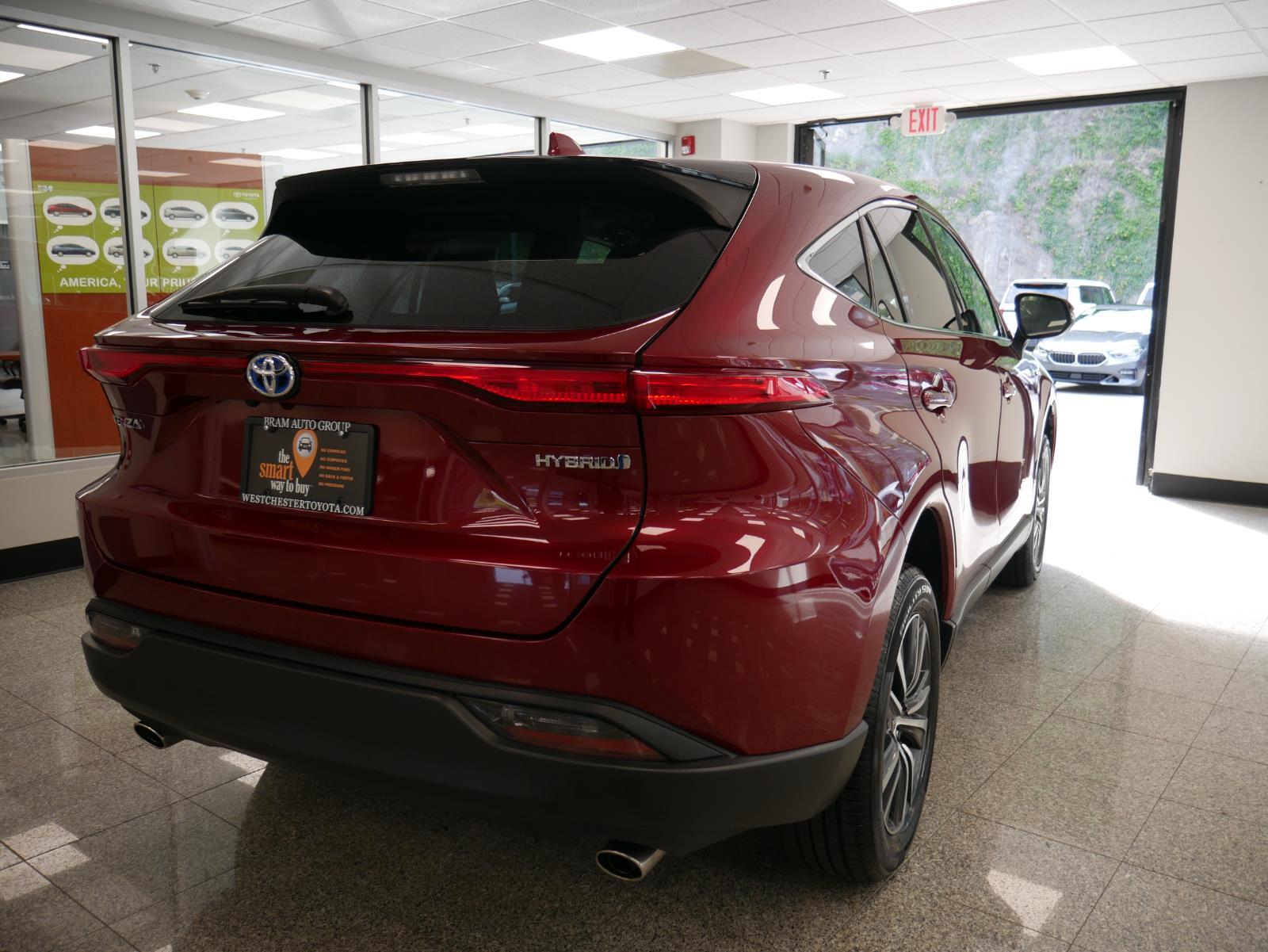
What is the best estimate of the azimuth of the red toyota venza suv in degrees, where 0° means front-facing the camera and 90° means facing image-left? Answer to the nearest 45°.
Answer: approximately 225°

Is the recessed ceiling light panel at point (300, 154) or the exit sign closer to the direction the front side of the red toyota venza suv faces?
the exit sign

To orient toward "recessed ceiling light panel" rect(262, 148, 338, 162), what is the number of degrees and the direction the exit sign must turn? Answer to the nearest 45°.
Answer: approximately 45° to its right

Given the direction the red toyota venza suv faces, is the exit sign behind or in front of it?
in front

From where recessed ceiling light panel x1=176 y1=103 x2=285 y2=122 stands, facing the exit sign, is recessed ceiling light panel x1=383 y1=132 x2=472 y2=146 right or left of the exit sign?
left

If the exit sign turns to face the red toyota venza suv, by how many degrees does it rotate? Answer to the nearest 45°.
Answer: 0° — it already faces it

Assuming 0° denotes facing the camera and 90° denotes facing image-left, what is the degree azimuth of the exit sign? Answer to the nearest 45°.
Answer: approximately 0°

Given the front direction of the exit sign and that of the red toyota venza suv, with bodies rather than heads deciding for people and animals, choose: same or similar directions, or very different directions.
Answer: very different directions

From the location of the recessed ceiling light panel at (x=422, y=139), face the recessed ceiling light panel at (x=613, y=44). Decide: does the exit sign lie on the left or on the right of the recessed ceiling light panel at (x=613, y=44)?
left

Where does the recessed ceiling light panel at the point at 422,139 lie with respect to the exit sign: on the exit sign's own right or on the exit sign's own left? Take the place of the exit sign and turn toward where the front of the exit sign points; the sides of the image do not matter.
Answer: on the exit sign's own right

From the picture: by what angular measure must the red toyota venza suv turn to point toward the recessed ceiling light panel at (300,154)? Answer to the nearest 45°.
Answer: approximately 45° to its left

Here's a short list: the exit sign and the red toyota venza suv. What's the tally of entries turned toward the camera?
1

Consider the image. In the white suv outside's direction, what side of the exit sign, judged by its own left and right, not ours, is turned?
back

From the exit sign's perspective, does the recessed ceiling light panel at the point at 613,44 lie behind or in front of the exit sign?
in front

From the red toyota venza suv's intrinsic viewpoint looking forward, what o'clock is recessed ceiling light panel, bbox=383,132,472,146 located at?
The recessed ceiling light panel is roughly at 10 o'clock from the red toyota venza suv.
